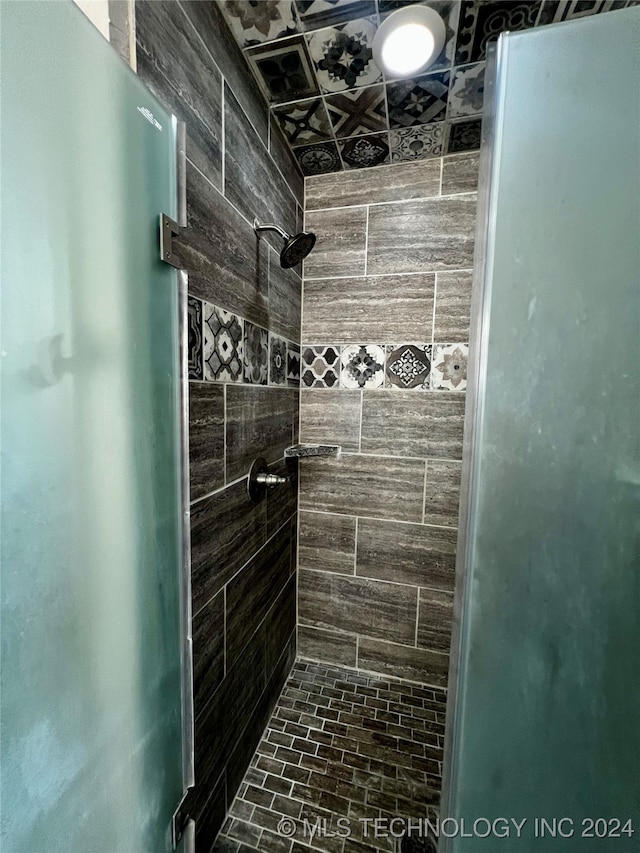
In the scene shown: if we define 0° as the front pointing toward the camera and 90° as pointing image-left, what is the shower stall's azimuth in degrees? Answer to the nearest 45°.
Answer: approximately 0°

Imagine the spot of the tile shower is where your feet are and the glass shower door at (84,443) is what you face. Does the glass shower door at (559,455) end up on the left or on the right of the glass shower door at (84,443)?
left
